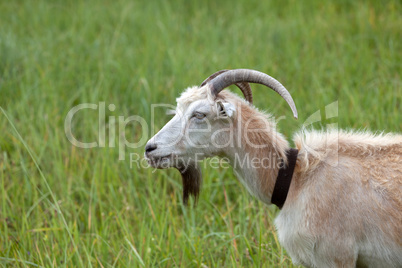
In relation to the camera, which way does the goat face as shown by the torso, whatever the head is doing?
to the viewer's left
